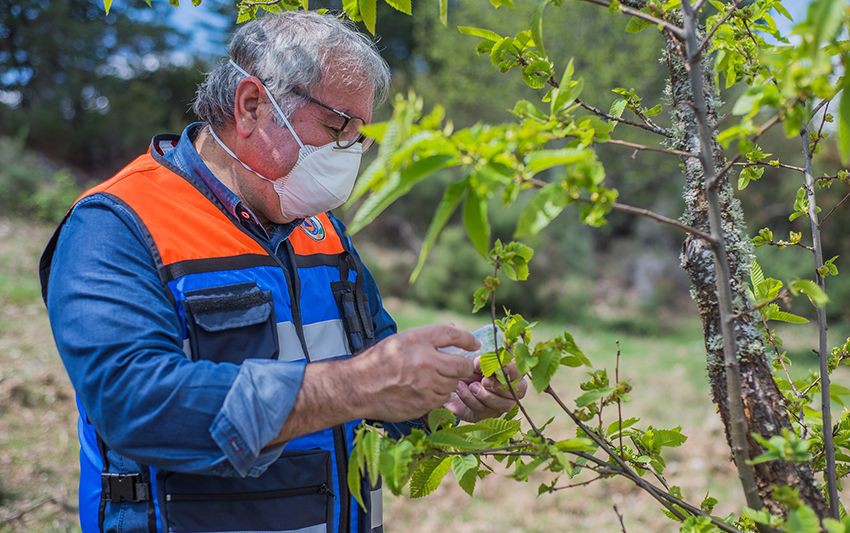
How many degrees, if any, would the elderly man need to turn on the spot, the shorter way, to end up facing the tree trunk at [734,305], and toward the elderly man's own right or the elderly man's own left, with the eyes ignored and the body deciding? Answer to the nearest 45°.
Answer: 0° — they already face it

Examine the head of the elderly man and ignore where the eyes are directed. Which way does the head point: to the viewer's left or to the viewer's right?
to the viewer's right

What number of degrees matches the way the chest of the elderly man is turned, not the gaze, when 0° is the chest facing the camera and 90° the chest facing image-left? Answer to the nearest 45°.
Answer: approximately 315°
